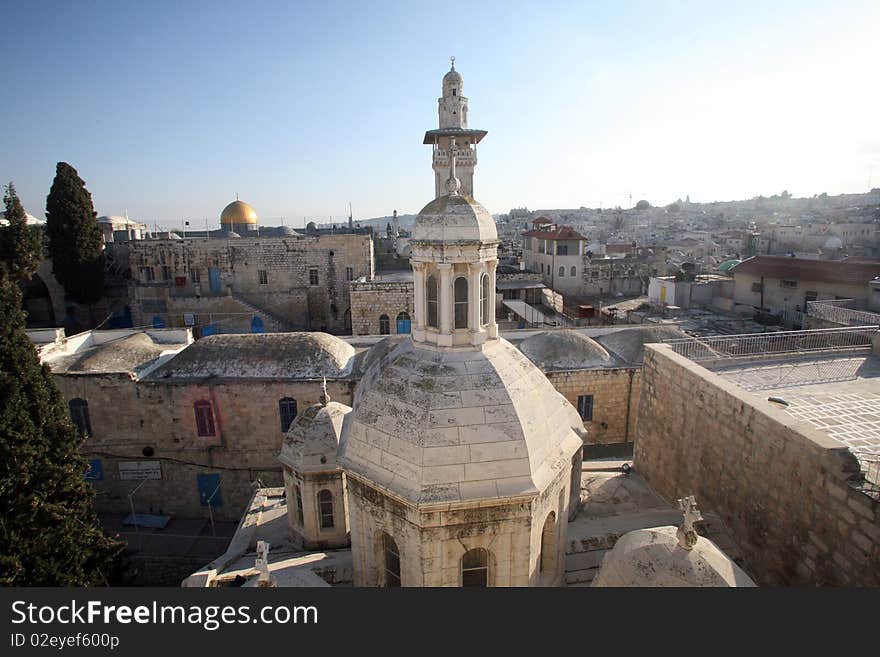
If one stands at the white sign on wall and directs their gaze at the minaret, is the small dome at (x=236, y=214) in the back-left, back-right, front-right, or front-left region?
front-left

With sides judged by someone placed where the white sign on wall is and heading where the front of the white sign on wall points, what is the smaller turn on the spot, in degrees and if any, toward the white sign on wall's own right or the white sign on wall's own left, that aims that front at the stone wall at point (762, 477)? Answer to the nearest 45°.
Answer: approximately 45° to the white sign on wall's own left

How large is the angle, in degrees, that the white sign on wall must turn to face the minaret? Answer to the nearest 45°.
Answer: approximately 135° to its left

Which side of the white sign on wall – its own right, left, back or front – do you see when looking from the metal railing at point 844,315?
left

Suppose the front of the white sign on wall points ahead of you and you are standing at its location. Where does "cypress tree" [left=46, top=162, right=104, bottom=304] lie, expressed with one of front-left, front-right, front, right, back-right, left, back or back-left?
back

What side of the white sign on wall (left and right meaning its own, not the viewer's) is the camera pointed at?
front

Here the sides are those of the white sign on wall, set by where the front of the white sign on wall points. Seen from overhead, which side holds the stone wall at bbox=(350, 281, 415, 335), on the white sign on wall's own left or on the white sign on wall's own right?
on the white sign on wall's own left

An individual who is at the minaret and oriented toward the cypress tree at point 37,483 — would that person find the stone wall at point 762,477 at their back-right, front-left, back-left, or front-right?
front-left

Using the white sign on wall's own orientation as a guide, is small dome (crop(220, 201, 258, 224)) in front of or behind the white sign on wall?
behind

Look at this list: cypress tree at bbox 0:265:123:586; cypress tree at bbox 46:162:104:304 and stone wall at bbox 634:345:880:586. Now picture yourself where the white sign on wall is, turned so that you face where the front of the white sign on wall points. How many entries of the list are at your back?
1

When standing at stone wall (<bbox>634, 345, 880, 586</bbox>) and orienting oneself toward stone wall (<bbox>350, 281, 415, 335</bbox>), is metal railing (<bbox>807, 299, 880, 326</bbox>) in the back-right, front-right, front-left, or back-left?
front-right

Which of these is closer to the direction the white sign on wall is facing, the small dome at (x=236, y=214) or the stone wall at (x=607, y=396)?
the stone wall
